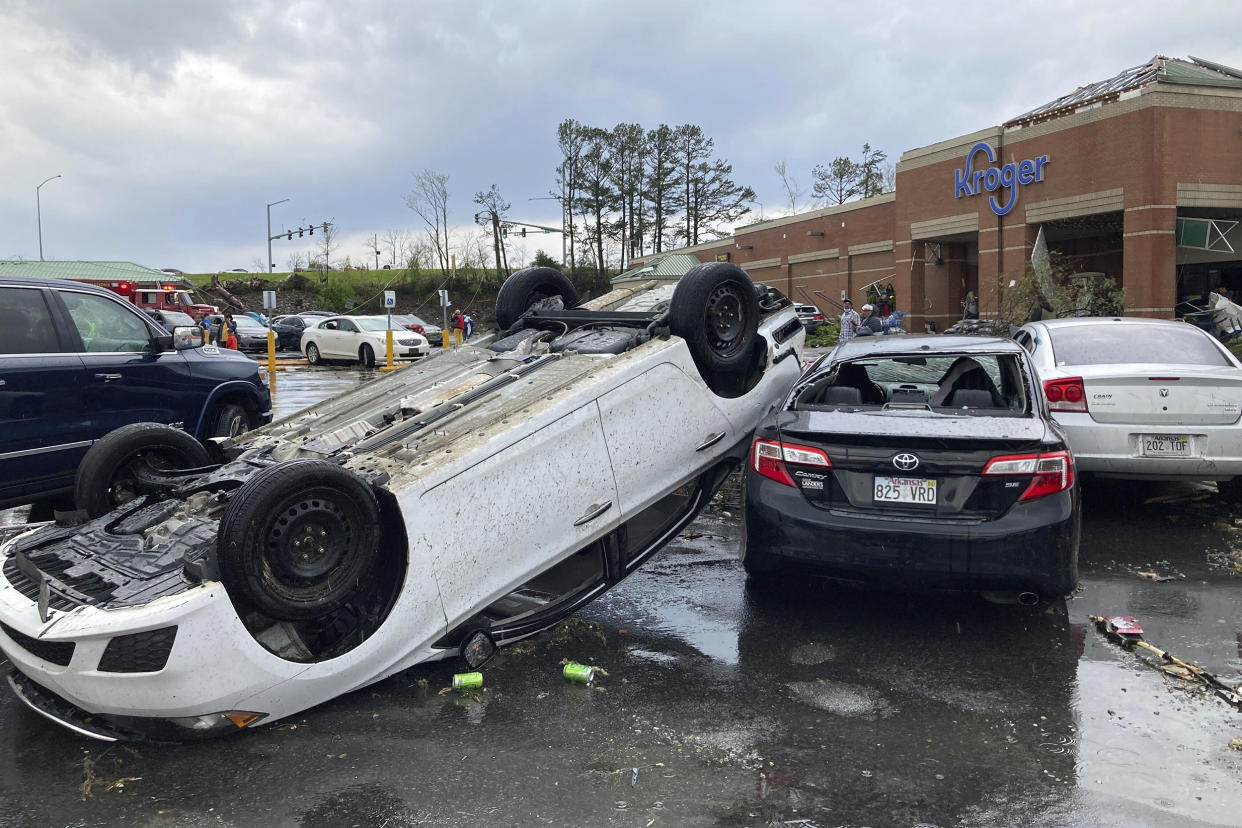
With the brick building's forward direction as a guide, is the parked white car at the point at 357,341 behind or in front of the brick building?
in front

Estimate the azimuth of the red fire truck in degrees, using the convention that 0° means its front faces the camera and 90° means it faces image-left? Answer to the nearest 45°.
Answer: approximately 270°

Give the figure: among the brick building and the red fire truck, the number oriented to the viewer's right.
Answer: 1

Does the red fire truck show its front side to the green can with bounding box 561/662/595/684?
no

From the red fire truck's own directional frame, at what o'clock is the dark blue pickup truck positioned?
The dark blue pickup truck is roughly at 3 o'clock from the red fire truck.

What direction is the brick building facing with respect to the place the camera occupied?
facing the viewer and to the left of the viewer

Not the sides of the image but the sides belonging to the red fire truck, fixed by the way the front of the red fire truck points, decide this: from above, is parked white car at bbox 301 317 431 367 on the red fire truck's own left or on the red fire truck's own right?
on the red fire truck's own right

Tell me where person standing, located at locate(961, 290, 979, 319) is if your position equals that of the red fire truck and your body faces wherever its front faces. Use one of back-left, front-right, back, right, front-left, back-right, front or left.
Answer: front-right

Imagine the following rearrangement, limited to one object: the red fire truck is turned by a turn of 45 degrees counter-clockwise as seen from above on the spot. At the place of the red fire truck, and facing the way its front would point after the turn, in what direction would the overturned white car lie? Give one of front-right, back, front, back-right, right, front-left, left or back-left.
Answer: back-right

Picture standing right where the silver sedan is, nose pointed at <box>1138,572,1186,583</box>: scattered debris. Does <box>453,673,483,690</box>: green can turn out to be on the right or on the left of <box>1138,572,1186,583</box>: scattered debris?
right

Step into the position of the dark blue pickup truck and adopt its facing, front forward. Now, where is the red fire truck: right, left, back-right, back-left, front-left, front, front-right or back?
front-left

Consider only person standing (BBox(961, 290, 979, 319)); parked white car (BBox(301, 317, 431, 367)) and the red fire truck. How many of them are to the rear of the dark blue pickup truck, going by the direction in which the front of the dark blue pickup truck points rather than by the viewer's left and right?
0

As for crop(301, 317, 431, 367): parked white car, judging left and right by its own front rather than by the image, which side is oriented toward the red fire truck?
back

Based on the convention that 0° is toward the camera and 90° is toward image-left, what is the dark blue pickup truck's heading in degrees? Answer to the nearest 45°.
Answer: approximately 225°
